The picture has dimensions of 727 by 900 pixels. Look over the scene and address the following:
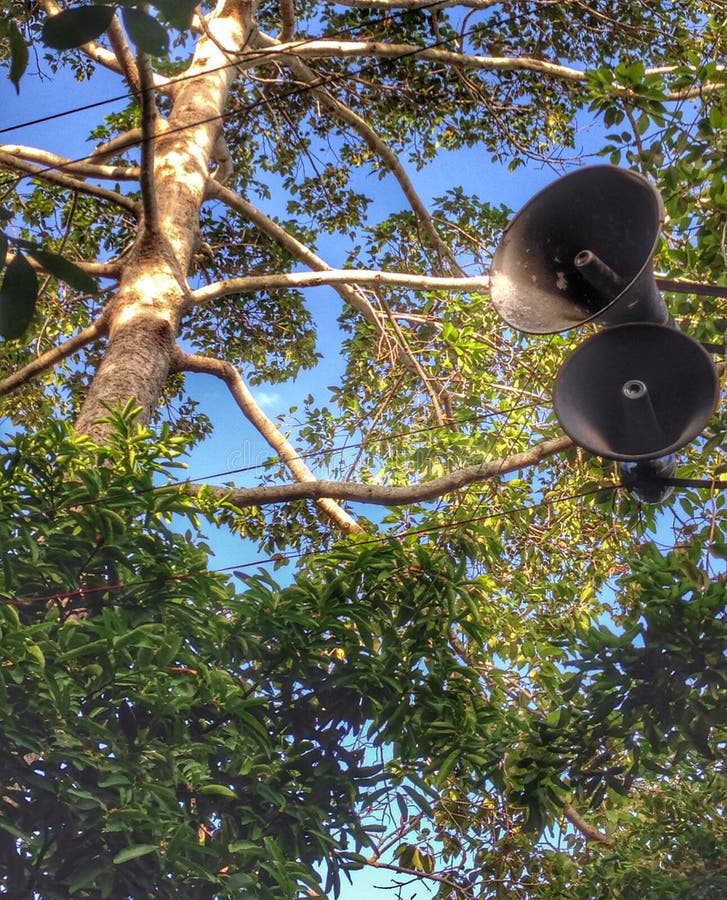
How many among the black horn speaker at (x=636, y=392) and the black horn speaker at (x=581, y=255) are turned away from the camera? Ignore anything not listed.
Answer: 0

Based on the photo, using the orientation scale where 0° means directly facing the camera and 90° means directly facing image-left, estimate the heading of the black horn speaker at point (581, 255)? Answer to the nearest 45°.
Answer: approximately 45°

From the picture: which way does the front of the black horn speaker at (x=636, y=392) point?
toward the camera
